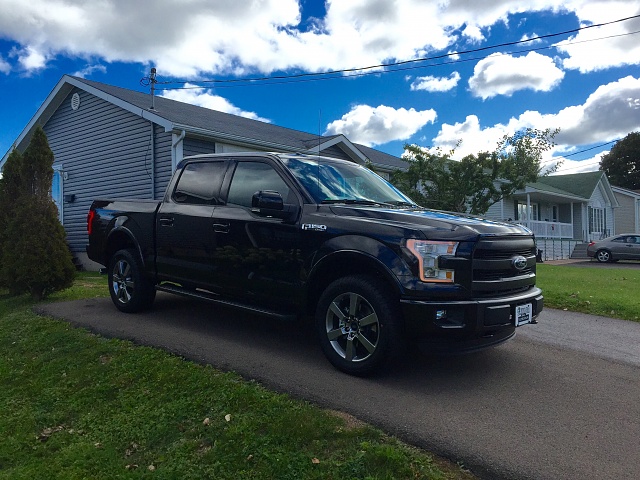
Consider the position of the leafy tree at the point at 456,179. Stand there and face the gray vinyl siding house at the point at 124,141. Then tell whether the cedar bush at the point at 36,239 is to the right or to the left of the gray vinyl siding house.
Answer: left

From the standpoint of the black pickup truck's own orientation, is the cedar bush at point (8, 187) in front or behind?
behind

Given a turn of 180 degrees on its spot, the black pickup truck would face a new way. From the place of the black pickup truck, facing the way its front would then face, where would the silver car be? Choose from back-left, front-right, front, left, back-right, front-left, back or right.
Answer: right

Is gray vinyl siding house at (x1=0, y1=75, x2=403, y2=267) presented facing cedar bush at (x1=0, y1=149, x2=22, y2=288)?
no

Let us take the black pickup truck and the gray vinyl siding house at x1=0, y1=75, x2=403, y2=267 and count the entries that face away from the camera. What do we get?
0

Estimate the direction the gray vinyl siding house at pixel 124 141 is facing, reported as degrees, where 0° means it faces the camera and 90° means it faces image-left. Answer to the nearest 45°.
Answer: approximately 315°

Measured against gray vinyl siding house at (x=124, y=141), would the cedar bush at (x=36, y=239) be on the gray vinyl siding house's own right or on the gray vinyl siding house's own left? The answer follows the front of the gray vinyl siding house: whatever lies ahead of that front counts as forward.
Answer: on the gray vinyl siding house's own right

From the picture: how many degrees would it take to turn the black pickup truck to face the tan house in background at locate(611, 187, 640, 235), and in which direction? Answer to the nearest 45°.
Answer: approximately 90° to its left

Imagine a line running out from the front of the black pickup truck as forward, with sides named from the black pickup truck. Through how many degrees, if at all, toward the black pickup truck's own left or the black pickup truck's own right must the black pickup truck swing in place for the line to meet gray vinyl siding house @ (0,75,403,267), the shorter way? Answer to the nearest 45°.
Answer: approximately 180°

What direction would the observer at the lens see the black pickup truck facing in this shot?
facing the viewer and to the right of the viewer

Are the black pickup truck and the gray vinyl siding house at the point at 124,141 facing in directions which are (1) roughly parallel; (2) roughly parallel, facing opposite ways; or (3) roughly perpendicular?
roughly parallel

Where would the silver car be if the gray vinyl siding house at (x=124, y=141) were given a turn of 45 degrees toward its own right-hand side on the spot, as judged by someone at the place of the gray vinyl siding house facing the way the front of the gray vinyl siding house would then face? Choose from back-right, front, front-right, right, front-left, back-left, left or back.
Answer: left
